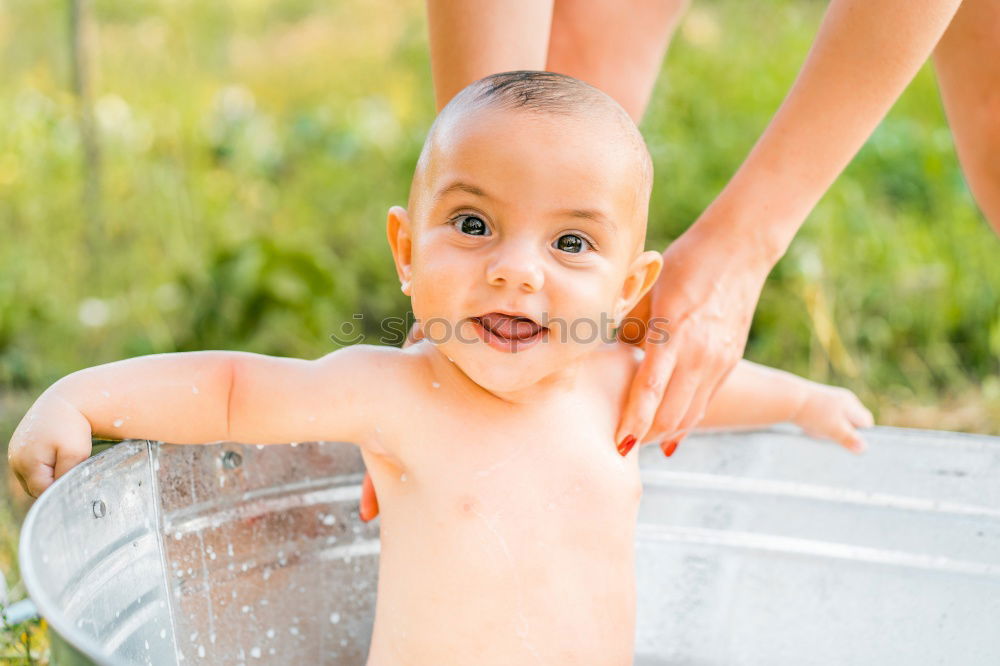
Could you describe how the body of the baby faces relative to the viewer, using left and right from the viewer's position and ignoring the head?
facing the viewer

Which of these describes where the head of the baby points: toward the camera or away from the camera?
toward the camera
